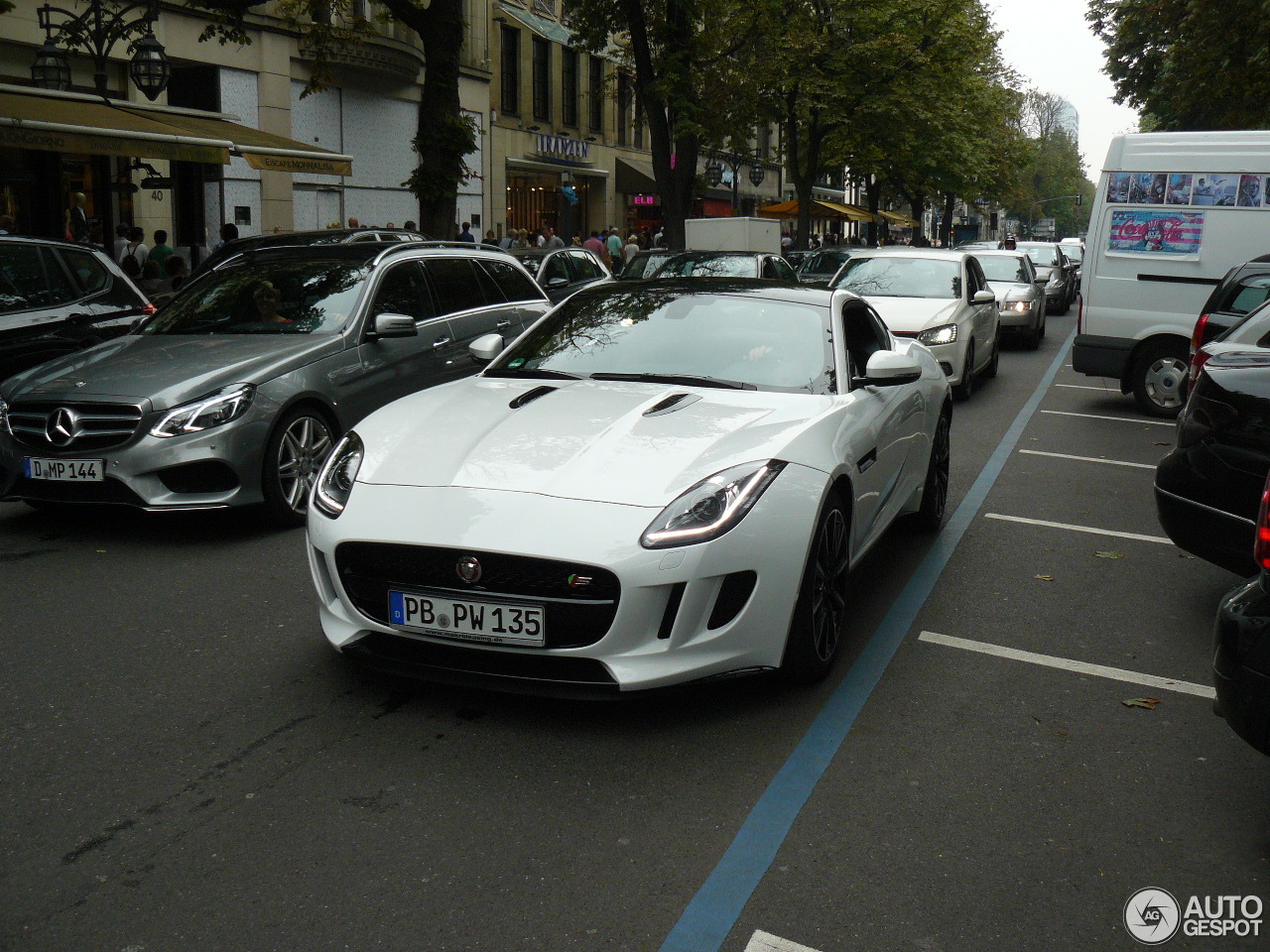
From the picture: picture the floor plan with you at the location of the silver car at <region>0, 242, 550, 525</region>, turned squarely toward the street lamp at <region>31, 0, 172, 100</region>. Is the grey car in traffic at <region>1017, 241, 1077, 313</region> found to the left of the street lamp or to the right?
right

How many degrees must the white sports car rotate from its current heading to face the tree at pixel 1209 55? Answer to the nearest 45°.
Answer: approximately 180°

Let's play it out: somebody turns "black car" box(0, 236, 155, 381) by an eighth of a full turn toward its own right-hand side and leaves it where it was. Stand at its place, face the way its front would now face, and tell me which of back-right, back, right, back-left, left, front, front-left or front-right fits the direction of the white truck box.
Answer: back-right

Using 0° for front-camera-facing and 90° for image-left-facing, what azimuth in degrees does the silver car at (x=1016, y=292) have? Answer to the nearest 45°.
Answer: approximately 0°

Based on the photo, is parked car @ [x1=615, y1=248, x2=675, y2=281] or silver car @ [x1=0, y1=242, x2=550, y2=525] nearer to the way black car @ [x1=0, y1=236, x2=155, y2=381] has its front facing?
the silver car

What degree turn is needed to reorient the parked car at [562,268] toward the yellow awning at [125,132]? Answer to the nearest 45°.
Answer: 0° — it already faces it

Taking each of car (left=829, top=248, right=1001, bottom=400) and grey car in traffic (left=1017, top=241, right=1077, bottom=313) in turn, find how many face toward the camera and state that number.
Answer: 2

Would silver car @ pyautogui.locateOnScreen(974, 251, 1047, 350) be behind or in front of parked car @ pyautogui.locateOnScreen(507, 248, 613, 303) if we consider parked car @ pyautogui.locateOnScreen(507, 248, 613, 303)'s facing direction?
behind

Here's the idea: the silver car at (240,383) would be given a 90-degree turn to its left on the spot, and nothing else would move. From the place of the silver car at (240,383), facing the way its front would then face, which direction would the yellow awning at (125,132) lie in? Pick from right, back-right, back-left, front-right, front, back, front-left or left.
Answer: back-left

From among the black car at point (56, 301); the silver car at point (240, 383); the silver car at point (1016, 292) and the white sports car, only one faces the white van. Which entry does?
the silver car at point (1016, 292)
